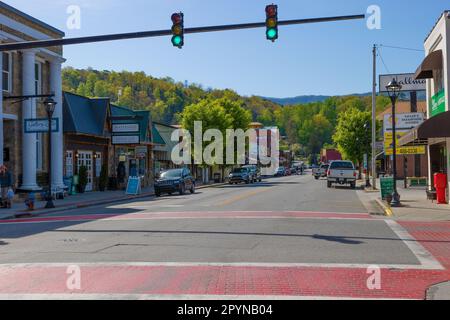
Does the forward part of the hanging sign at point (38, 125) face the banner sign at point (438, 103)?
no

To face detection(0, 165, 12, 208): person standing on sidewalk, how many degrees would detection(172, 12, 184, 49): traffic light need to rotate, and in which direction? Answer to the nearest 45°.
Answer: approximately 135° to its right

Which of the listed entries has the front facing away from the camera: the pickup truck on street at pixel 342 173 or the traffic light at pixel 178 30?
the pickup truck on street

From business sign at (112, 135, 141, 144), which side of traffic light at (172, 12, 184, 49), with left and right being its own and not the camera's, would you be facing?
back

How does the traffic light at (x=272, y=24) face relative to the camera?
toward the camera

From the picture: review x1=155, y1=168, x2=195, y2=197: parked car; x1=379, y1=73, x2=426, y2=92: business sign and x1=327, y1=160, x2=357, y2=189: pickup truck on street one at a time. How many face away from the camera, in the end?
1

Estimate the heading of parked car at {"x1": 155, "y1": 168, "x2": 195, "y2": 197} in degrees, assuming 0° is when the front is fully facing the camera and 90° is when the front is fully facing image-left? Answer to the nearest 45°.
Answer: approximately 45°

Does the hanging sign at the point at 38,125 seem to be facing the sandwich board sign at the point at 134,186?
no

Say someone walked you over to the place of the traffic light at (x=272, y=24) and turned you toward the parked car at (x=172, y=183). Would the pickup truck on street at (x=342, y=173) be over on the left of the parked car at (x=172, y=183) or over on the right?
right

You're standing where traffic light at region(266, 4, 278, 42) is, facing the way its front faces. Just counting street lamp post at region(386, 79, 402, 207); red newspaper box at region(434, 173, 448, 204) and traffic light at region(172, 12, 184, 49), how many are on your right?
1

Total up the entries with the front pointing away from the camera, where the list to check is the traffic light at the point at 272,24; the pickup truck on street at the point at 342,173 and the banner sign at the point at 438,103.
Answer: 1

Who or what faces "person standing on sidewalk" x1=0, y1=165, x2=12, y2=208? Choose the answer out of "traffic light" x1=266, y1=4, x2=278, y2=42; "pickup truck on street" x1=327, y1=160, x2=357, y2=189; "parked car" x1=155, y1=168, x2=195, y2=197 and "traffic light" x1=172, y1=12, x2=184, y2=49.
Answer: the parked car

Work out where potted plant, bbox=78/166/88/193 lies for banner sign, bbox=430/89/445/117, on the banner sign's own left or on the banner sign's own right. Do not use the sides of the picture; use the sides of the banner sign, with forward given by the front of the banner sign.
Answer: on the banner sign's own right

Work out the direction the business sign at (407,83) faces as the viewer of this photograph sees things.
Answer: facing the viewer

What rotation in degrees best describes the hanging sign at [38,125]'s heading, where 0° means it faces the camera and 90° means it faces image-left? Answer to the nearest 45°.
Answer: approximately 0°

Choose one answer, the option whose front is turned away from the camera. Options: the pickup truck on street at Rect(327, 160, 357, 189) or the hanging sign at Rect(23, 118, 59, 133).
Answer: the pickup truck on street

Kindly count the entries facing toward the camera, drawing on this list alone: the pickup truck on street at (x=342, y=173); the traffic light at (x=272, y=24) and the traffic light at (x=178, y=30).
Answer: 2

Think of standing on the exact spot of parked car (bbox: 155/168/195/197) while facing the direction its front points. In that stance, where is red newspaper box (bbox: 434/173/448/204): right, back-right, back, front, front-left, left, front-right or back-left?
left

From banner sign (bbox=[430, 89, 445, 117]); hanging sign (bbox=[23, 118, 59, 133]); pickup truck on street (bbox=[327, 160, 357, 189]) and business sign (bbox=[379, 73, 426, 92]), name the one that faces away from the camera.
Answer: the pickup truck on street

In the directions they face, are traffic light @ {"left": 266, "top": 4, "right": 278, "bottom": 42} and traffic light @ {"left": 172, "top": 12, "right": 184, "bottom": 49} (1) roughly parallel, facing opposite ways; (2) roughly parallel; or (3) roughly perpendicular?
roughly parallel

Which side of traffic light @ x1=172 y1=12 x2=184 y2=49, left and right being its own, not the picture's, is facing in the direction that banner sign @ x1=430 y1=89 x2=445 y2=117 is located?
left

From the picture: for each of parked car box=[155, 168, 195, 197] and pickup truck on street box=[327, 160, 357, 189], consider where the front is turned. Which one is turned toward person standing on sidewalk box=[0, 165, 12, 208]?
the parked car
